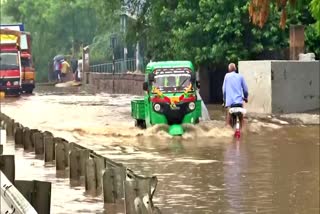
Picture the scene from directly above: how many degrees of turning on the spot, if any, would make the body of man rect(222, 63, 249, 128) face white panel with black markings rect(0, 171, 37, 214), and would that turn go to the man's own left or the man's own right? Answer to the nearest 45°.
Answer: approximately 180°

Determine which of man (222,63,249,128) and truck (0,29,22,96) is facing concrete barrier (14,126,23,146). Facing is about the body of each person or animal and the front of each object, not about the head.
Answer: the truck

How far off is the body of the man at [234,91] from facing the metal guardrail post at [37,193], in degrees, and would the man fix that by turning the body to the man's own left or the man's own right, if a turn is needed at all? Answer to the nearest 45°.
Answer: approximately 180°

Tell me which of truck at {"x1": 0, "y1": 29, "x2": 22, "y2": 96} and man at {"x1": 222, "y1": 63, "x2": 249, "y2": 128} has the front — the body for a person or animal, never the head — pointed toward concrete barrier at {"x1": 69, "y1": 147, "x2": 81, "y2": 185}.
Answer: the truck

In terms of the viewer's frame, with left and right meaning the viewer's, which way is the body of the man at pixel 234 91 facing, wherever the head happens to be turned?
facing away from the viewer

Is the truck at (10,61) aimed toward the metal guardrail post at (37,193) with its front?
yes

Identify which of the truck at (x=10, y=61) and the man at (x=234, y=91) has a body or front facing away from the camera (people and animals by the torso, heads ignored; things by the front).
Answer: the man

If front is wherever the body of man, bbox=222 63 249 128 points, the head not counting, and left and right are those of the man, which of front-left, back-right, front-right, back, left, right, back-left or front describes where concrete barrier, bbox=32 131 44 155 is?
back-left

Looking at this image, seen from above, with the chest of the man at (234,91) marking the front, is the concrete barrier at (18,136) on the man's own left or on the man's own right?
on the man's own left

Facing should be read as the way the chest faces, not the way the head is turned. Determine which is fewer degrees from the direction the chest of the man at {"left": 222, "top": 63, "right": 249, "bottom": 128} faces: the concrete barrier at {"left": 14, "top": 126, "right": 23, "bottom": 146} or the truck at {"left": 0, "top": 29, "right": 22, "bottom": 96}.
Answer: the truck

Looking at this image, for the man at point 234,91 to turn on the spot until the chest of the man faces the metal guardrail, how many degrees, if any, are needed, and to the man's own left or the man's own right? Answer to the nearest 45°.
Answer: approximately 180°

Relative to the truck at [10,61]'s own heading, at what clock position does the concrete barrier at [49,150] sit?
The concrete barrier is roughly at 12 o'clock from the truck.

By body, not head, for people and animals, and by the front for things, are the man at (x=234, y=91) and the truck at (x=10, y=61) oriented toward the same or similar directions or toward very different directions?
very different directions

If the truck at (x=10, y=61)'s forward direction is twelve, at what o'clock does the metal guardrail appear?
The metal guardrail is roughly at 12 o'clock from the truck.

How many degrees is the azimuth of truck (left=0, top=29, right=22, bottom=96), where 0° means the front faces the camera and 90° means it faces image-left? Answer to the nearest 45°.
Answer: approximately 0°

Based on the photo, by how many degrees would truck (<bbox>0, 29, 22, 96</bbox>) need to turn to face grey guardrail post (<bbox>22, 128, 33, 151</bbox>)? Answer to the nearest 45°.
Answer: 0° — it already faces it
